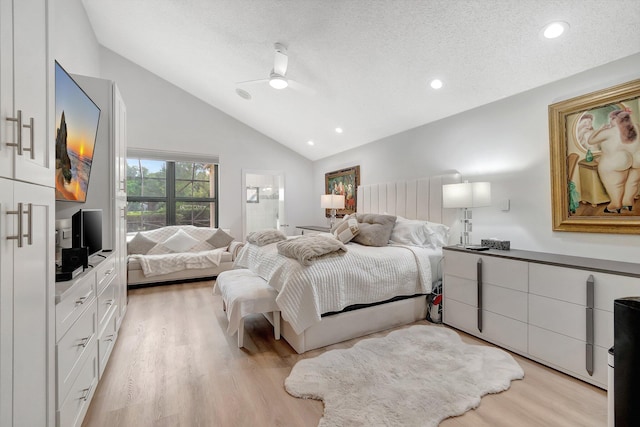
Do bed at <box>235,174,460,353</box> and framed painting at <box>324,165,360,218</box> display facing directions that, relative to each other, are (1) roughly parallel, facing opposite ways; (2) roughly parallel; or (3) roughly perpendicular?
roughly parallel

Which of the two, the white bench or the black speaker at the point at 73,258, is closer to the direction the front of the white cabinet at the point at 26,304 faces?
the white bench

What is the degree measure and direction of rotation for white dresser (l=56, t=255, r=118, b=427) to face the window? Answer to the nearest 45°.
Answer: approximately 90° to its left

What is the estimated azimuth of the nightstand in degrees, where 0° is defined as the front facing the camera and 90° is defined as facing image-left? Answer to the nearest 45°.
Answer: approximately 45°

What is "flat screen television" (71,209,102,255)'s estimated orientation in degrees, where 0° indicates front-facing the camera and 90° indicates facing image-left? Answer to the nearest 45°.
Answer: approximately 315°

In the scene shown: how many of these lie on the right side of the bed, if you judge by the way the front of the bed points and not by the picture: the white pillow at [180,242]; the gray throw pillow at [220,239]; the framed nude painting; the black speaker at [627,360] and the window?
3

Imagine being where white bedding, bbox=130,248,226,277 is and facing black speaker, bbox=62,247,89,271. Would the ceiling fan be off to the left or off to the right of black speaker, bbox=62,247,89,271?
left

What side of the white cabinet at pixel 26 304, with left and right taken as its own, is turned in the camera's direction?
right

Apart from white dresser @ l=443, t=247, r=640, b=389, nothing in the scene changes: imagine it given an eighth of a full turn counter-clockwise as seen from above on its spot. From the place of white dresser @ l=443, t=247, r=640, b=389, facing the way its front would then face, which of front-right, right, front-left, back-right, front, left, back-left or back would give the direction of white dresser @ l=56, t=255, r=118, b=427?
front-right

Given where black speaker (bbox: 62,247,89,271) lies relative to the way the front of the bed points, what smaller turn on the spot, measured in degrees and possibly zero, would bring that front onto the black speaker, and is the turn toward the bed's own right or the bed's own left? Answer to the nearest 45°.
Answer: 0° — it already faces it

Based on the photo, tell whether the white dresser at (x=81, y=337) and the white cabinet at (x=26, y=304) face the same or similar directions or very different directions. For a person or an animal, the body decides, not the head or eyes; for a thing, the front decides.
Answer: same or similar directions

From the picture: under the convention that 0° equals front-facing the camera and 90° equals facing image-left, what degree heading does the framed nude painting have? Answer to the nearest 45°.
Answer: approximately 45°

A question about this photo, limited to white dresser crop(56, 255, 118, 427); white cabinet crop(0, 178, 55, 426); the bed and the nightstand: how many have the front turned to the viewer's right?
2

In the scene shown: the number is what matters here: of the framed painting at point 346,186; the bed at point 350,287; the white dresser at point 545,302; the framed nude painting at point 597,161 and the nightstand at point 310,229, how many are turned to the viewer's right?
0

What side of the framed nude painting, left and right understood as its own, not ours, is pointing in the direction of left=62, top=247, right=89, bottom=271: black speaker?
front

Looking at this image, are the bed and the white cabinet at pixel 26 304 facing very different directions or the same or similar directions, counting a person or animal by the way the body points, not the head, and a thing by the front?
very different directions
